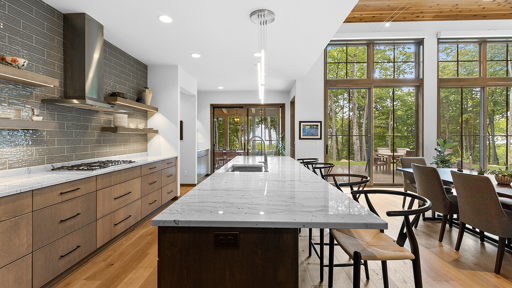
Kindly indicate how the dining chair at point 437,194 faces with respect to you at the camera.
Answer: facing away from the viewer and to the right of the viewer

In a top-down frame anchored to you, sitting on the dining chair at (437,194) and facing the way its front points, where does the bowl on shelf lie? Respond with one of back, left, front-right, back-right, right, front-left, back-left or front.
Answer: back

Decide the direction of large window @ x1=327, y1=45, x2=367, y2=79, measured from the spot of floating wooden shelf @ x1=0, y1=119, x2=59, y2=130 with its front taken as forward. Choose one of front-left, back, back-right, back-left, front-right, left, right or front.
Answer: front-left

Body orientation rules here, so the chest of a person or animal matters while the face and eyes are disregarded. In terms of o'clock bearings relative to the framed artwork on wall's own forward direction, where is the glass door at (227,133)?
The glass door is roughly at 4 o'clock from the framed artwork on wall.

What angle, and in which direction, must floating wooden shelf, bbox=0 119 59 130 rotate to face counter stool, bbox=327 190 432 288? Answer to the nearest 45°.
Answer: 0° — it already faces it

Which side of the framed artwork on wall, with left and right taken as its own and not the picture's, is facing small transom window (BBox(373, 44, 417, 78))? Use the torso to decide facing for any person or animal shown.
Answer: left

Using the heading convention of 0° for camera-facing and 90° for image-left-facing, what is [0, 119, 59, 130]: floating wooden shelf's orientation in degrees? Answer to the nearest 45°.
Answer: approximately 315°

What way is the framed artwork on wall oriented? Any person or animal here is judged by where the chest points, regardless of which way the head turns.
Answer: toward the camera

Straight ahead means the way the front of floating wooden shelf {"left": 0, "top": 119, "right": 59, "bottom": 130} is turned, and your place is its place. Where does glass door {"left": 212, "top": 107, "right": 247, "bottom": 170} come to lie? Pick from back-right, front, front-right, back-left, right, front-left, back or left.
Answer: left

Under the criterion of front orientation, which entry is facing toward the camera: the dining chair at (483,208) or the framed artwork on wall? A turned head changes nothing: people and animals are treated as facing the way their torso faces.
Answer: the framed artwork on wall

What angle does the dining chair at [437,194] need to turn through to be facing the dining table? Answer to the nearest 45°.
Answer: approximately 45° to its left

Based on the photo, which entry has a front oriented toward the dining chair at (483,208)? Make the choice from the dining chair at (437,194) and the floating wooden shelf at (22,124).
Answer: the floating wooden shelf

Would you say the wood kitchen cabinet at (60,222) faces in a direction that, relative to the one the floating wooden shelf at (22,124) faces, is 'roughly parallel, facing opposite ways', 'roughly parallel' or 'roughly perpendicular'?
roughly parallel

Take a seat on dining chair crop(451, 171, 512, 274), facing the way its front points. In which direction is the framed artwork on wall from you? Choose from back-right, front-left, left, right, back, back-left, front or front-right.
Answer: left

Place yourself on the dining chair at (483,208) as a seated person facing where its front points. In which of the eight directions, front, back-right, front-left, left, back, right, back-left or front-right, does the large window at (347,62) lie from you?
left

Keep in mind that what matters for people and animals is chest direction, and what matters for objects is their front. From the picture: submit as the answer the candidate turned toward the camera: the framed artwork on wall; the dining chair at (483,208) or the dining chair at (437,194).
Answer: the framed artwork on wall

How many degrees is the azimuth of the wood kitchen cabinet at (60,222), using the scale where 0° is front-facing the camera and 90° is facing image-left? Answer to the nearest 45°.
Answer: approximately 315°

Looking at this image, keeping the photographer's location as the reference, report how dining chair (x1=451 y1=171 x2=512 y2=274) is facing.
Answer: facing away from the viewer and to the right of the viewer

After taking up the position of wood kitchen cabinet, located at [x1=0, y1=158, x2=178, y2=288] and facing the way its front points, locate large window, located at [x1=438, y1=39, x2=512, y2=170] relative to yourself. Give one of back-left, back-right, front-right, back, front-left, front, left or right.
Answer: front-left
